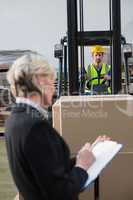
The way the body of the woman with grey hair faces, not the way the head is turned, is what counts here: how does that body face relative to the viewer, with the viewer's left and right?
facing away from the viewer and to the right of the viewer

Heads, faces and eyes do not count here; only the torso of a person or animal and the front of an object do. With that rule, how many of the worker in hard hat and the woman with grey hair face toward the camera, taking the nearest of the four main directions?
1

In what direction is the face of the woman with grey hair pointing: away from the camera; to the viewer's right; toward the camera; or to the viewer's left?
to the viewer's right

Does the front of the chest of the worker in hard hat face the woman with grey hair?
yes

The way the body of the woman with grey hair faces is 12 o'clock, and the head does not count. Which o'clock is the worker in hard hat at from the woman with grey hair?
The worker in hard hat is roughly at 11 o'clock from the woman with grey hair.

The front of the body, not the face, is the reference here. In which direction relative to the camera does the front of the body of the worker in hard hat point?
toward the camera
